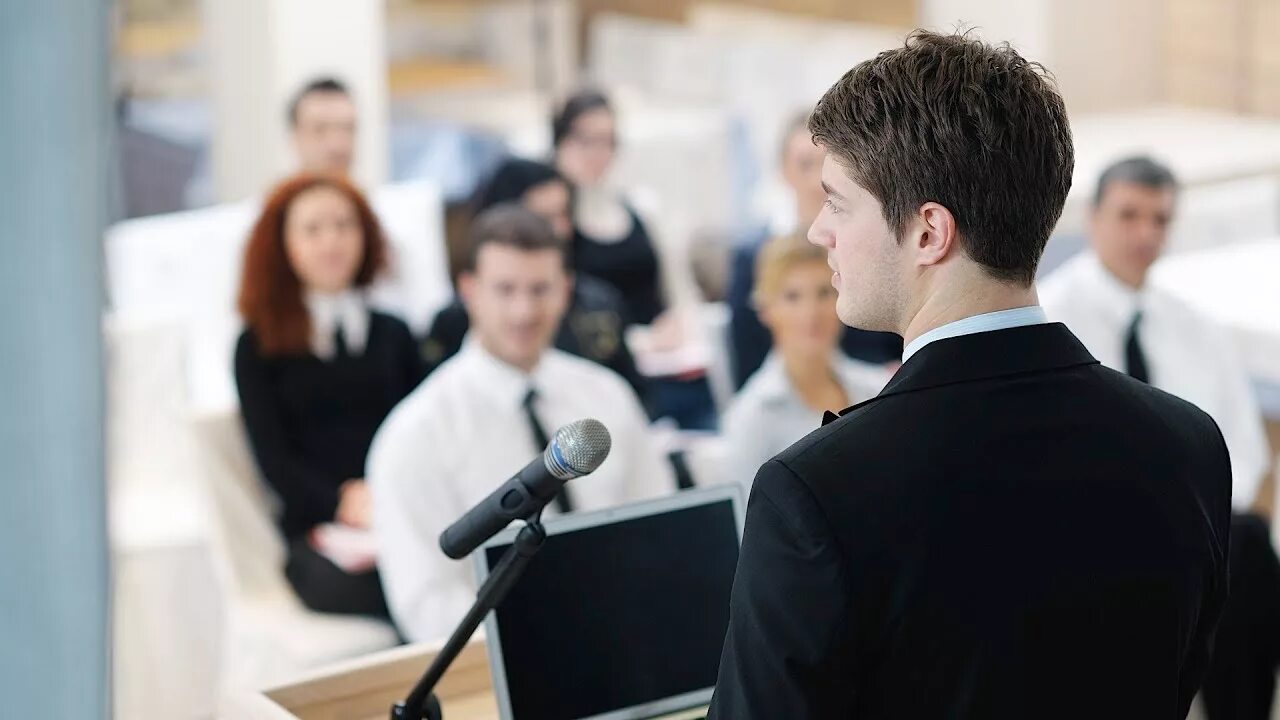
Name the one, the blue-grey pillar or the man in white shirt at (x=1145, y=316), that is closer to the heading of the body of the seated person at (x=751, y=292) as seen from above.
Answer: the blue-grey pillar

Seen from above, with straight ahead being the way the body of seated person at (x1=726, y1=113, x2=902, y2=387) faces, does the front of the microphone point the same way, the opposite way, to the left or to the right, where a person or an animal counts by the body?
to the left

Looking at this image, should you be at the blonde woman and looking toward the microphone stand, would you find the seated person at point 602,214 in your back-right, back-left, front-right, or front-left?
back-right

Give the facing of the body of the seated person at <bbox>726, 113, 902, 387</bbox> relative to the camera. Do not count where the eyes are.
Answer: toward the camera

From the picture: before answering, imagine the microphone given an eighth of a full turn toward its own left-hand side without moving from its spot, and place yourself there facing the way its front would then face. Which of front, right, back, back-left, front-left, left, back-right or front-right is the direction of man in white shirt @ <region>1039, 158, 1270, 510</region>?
front

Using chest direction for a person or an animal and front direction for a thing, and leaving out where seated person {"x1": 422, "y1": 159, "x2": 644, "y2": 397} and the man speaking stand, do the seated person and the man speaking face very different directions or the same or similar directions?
very different directions

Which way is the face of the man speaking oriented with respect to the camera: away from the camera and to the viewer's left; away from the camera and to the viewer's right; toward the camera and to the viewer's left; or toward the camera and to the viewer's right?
away from the camera and to the viewer's left

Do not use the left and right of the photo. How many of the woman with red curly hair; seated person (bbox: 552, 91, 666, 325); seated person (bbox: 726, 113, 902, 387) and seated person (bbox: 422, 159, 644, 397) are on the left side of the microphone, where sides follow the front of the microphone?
4

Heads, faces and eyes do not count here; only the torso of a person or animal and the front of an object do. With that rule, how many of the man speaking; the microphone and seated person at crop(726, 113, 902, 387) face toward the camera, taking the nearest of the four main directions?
1

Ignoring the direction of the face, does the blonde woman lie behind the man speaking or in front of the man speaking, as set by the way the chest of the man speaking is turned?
in front

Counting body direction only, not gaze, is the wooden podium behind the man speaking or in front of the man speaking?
in front

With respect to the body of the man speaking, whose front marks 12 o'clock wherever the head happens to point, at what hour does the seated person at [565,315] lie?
The seated person is roughly at 1 o'clock from the man speaking.

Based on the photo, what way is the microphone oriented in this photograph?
to the viewer's right

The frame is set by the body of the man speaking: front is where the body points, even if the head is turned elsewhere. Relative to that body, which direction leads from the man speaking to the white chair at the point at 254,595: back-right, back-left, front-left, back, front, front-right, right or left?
front
